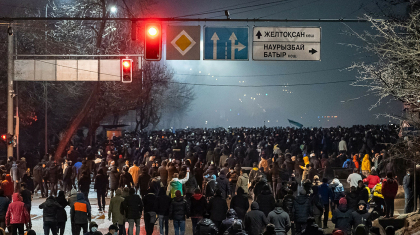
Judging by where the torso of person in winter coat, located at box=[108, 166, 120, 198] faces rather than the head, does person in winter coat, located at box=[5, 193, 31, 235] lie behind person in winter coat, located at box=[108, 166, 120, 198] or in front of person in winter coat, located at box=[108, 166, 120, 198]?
behind

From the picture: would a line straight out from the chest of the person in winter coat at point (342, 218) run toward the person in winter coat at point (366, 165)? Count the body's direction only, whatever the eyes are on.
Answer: yes

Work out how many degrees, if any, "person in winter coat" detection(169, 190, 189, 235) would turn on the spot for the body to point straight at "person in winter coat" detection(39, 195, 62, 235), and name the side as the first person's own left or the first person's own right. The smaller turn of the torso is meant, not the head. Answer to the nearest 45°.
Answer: approximately 90° to the first person's own left

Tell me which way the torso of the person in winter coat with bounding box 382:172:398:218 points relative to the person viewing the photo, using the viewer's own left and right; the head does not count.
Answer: facing away from the viewer

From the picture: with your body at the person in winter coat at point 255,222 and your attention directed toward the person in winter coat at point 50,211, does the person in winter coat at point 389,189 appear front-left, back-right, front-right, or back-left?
back-right

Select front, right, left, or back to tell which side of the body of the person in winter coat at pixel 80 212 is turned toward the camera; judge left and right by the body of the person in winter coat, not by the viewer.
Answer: back

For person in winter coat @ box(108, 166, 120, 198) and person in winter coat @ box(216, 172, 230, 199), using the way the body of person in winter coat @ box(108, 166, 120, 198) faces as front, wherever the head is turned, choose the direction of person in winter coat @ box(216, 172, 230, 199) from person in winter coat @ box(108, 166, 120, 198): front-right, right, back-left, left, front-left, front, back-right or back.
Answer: back-right

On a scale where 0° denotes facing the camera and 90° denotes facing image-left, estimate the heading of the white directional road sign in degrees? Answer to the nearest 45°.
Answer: approximately 0°

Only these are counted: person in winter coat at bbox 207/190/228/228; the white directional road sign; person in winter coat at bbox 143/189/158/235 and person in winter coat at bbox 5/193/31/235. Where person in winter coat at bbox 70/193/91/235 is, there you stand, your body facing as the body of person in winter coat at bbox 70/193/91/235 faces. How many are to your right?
3

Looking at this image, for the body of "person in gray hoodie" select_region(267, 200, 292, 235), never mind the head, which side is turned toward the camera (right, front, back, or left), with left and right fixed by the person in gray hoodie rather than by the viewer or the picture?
back

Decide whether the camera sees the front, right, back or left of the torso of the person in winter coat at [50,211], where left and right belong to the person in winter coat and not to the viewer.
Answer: back

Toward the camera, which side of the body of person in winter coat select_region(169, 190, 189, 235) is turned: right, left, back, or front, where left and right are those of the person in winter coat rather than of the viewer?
back

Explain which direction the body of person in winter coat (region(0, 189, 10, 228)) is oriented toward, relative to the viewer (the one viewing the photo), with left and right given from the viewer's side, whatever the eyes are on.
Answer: facing away from the viewer

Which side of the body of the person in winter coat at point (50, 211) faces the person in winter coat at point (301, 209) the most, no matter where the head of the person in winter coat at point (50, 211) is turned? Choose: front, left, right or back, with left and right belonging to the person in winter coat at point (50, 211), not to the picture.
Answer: right
